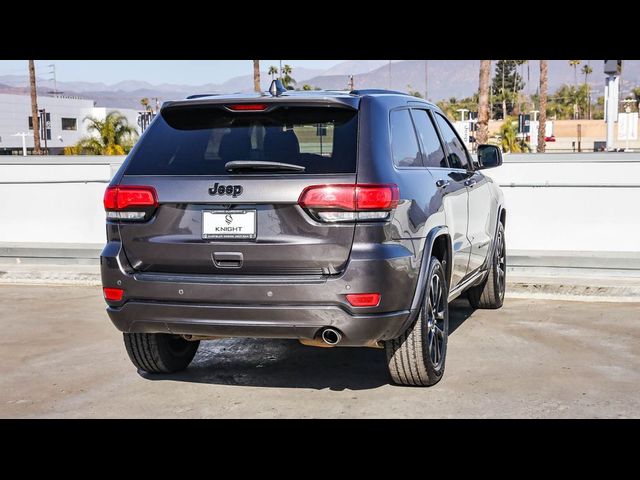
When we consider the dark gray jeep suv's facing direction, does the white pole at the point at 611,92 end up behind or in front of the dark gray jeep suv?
in front

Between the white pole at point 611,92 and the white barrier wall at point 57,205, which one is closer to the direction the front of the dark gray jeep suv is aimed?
the white pole

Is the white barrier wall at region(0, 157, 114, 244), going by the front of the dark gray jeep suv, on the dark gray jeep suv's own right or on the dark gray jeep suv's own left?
on the dark gray jeep suv's own left

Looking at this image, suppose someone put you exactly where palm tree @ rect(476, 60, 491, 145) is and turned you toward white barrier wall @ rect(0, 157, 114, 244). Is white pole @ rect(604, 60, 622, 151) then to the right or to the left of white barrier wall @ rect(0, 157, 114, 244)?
left

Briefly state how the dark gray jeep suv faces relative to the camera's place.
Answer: facing away from the viewer and to the right of the viewer

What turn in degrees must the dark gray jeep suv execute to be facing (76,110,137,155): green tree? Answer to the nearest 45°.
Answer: approximately 45° to its left

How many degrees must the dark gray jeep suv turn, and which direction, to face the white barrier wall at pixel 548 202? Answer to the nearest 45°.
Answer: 0° — it already faces it

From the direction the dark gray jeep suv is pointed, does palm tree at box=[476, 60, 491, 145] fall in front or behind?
in front
